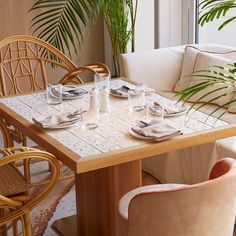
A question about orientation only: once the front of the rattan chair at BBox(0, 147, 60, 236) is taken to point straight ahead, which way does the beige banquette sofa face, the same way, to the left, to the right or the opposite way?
the opposite way

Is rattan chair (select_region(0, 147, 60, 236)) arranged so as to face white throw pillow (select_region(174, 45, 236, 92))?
yes

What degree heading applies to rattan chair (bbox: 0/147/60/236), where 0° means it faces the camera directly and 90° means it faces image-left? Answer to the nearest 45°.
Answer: approximately 225°

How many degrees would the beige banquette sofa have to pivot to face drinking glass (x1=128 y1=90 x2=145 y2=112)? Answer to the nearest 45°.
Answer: approximately 45° to its left

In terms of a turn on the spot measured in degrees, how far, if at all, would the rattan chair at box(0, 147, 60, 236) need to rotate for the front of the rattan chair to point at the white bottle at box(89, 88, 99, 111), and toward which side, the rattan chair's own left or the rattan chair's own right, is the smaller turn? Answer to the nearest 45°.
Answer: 0° — it already faces it
